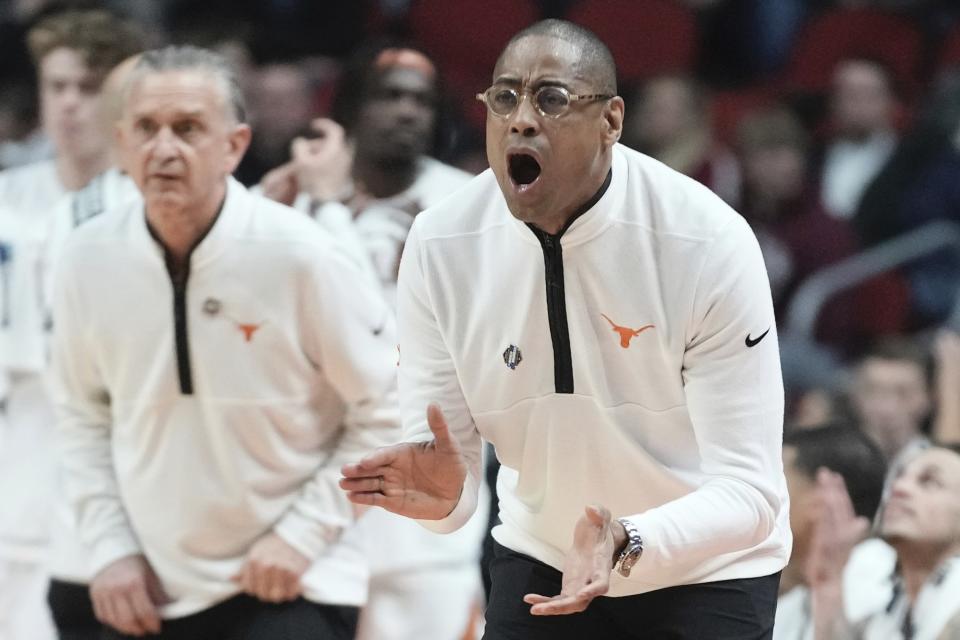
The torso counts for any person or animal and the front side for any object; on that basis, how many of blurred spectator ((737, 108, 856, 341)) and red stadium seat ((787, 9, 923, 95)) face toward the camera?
2

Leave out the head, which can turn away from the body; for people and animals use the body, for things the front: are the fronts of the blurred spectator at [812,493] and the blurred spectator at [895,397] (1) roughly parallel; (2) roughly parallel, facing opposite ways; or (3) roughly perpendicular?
roughly parallel

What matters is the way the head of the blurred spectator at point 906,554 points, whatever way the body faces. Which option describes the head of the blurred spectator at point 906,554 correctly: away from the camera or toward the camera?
toward the camera

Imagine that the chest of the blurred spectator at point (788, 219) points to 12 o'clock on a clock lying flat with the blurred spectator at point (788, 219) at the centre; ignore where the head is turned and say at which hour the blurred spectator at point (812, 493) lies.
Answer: the blurred spectator at point (812, 493) is roughly at 12 o'clock from the blurred spectator at point (788, 219).

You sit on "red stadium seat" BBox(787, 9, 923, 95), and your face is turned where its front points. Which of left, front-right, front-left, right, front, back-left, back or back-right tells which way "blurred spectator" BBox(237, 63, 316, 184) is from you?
front-right

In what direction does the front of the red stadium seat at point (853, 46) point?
toward the camera

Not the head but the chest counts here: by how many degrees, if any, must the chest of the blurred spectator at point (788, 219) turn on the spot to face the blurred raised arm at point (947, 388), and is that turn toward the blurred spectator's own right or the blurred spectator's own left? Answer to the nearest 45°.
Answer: approximately 45° to the blurred spectator's own left

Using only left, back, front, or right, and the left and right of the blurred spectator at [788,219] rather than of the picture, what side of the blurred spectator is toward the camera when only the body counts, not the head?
front

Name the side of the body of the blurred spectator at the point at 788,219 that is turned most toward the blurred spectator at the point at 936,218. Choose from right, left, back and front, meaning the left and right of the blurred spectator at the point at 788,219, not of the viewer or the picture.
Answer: left

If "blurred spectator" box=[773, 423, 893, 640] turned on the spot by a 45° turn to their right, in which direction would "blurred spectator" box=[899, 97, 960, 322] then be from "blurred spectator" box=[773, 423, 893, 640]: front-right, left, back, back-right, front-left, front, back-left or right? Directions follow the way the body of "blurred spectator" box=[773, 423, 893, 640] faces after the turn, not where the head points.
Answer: right

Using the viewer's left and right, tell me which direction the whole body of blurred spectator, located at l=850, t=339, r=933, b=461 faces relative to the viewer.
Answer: facing the viewer and to the left of the viewer

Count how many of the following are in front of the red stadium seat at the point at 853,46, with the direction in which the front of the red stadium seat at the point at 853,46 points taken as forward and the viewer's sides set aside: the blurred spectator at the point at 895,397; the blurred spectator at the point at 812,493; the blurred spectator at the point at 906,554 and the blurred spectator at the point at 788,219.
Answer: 4

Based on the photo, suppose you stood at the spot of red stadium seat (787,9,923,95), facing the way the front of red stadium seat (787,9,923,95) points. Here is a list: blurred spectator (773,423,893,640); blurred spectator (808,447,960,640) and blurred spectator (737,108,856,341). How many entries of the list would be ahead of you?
3

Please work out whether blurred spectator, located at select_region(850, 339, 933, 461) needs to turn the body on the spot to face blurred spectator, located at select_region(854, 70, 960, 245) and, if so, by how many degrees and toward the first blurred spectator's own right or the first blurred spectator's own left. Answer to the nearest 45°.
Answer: approximately 135° to the first blurred spectator's own right

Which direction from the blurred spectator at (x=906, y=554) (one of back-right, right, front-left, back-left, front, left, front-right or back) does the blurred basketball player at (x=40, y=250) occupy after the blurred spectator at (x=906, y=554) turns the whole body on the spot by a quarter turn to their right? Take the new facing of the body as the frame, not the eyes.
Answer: front-left
